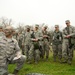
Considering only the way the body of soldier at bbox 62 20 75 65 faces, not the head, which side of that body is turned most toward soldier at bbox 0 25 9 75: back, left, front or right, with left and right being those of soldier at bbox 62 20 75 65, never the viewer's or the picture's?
front

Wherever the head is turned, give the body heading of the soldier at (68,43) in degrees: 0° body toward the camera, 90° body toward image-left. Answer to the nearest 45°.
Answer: approximately 45°

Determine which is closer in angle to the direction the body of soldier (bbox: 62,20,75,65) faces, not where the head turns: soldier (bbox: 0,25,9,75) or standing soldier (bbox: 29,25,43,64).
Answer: the soldier

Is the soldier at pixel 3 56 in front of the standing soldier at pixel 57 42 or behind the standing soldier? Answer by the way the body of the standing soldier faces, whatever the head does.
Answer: in front

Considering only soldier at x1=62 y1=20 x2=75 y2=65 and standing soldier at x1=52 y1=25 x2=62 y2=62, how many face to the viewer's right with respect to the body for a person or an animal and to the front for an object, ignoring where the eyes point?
0

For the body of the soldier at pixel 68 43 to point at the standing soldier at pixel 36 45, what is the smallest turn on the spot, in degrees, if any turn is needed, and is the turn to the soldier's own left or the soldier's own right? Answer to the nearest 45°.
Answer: approximately 45° to the soldier's own right

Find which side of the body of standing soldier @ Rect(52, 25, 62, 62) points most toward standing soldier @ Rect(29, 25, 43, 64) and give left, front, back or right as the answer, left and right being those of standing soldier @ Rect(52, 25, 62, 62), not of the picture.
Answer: right

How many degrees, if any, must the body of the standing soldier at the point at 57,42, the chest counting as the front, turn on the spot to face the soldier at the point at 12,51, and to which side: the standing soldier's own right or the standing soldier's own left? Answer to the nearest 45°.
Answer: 0° — they already face them

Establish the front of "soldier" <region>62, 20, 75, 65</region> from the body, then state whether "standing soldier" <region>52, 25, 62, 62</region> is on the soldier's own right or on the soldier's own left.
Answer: on the soldier's own right

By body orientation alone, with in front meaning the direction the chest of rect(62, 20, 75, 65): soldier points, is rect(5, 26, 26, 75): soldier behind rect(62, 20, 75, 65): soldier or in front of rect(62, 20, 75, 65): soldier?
in front
